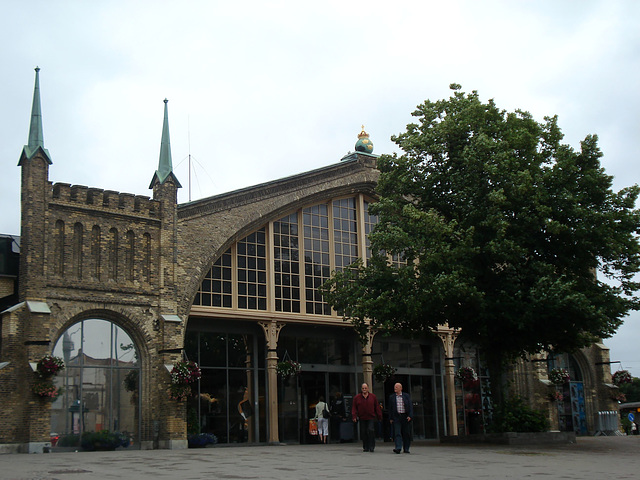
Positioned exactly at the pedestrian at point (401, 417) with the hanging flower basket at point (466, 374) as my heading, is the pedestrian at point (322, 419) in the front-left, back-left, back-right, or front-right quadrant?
front-left

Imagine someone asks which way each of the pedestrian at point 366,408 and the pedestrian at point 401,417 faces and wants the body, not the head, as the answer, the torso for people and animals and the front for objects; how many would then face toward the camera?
2

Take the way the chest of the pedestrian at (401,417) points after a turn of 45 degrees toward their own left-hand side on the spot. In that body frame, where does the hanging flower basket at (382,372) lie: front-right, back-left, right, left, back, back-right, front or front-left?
back-left

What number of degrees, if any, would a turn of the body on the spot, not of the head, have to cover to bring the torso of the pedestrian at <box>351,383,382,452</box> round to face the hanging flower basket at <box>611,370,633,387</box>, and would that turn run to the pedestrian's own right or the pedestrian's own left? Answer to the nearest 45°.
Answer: approximately 135° to the pedestrian's own left

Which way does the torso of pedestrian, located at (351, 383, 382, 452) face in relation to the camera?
toward the camera

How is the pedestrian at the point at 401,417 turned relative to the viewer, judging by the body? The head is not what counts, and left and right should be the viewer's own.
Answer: facing the viewer

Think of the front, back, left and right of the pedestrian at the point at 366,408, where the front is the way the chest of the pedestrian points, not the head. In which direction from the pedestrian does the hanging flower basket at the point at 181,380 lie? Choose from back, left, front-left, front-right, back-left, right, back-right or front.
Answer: back-right

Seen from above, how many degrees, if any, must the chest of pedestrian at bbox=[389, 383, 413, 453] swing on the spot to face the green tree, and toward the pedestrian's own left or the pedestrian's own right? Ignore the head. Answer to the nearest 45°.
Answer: approximately 135° to the pedestrian's own left

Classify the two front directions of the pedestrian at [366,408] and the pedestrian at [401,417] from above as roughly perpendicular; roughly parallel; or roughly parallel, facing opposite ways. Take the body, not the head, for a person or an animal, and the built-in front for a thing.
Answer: roughly parallel

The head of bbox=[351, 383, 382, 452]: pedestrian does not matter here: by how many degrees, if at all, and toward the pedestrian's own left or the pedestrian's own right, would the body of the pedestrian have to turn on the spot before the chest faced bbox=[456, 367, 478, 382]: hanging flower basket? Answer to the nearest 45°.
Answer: approximately 180°
